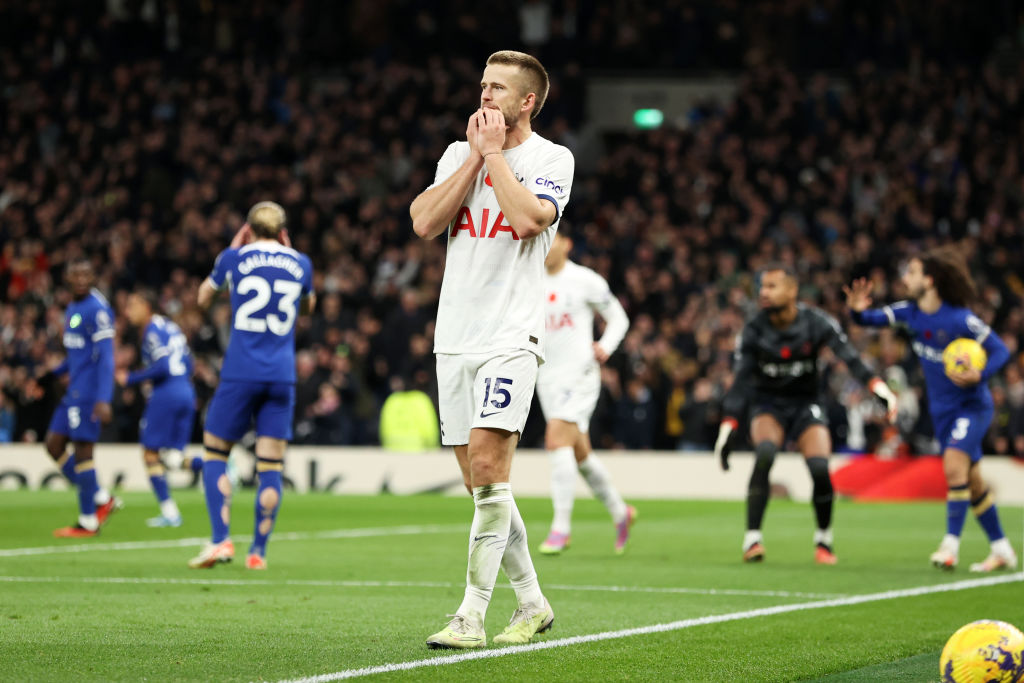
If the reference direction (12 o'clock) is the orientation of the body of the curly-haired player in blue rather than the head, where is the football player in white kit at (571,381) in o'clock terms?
The football player in white kit is roughly at 2 o'clock from the curly-haired player in blue.

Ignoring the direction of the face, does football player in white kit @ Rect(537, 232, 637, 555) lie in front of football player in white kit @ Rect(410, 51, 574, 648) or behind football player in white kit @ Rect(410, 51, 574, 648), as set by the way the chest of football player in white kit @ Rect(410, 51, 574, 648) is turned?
behind

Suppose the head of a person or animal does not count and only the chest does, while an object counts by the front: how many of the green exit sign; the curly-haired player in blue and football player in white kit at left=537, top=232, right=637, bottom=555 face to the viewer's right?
0

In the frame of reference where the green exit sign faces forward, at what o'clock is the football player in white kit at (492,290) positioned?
The football player in white kit is roughly at 12 o'clock from the green exit sign.

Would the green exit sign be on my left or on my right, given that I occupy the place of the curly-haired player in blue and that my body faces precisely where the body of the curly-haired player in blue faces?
on my right

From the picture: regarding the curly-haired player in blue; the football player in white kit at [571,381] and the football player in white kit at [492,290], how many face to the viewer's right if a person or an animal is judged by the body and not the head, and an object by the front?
0

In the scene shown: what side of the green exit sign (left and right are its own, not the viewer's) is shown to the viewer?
front

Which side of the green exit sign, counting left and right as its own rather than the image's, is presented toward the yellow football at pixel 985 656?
front

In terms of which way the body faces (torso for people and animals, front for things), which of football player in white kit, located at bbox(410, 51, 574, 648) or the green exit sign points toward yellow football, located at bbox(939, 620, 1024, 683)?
the green exit sign

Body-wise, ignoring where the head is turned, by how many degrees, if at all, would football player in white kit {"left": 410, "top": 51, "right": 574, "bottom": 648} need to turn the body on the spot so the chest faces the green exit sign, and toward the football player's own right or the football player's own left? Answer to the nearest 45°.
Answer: approximately 135° to the football player's own right

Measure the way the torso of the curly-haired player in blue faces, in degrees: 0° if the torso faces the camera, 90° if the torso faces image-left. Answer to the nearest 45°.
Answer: approximately 45°

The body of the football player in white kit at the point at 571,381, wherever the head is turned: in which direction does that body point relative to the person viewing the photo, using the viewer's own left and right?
facing the viewer and to the left of the viewer

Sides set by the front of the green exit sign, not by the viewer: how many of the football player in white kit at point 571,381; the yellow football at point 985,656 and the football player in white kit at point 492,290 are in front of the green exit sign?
3

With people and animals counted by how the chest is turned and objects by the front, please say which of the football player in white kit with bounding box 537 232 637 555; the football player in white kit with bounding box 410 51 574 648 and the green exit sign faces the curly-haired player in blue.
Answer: the green exit sign

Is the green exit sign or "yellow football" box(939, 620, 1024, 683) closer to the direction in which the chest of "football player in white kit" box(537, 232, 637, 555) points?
the yellow football

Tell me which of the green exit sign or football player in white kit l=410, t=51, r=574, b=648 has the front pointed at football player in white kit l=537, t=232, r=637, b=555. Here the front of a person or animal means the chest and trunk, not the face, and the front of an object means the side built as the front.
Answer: the green exit sign
